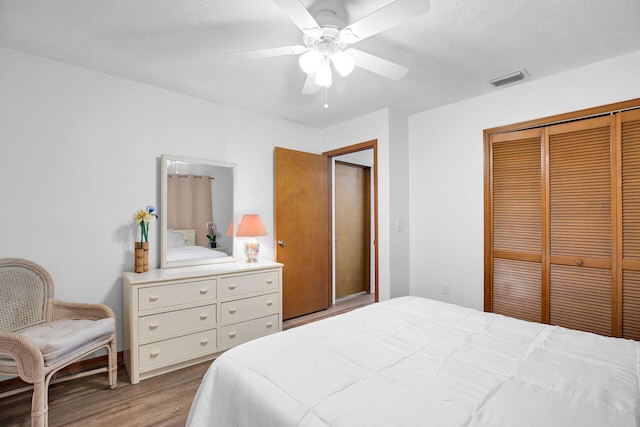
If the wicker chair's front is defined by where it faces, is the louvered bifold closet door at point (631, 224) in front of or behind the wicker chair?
in front

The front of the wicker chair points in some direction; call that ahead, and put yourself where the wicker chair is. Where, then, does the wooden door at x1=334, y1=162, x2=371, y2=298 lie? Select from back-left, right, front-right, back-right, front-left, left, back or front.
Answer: front-left

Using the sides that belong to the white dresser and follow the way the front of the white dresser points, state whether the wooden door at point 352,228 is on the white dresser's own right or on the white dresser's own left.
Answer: on the white dresser's own left

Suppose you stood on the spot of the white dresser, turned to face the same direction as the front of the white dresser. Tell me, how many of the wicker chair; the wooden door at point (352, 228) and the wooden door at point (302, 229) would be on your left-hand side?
2

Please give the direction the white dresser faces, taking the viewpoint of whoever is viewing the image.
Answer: facing the viewer and to the right of the viewer

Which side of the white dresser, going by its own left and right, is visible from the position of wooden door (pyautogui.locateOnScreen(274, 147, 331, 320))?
left

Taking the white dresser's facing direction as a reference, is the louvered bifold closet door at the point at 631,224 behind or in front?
in front

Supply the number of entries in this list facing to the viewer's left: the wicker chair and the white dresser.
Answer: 0

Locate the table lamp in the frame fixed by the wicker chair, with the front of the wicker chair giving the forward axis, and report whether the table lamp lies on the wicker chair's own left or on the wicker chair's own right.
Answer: on the wicker chair's own left

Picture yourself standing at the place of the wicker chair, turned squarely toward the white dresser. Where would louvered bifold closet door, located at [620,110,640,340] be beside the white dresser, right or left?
right

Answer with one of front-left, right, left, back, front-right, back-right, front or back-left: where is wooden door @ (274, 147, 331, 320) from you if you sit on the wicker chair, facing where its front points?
front-left

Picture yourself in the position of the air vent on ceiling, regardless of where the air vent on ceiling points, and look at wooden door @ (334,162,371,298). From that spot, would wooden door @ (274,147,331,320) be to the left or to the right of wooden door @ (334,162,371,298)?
left
